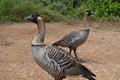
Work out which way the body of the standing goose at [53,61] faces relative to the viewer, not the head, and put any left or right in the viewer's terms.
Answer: facing to the left of the viewer
